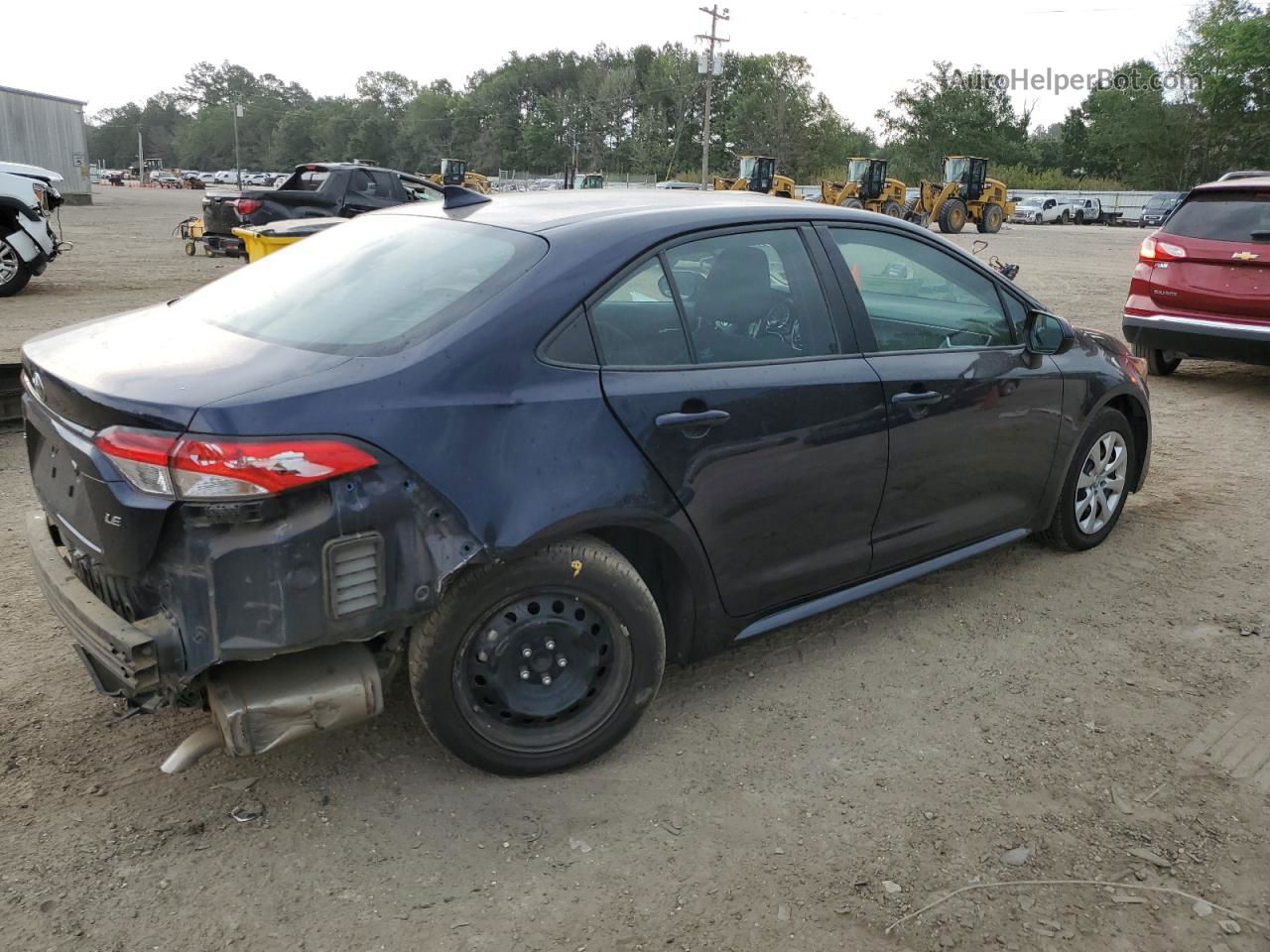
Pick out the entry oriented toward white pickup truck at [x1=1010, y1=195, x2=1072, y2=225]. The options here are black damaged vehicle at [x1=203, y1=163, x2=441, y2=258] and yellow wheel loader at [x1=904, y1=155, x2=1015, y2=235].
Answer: the black damaged vehicle

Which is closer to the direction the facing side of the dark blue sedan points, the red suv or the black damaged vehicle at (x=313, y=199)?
the red suv

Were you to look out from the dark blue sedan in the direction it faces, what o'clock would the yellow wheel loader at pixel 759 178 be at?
The yellow wheel loader is roughly at 11 o'clock from the dark blue sedan.

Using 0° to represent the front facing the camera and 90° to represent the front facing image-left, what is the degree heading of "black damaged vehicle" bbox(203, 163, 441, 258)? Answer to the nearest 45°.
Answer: approximately 225°

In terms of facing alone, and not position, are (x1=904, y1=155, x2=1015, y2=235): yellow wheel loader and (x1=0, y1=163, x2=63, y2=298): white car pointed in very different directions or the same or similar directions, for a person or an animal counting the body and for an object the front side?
very different directions

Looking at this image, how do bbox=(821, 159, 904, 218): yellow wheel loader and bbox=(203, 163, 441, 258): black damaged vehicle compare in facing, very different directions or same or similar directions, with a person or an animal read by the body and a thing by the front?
very different directions

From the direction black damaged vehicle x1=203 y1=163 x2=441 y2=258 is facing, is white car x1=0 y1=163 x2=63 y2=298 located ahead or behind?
behind

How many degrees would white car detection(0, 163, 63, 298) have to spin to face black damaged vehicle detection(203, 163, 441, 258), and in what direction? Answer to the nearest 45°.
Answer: approximately 45° to its left

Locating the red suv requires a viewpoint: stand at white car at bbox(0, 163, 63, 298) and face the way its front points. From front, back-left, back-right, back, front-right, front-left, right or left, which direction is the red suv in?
front-right

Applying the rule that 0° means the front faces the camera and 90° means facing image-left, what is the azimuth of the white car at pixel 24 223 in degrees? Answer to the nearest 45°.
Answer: approximately 270°

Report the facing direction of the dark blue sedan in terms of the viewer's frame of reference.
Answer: facing away from the viewer and to the right of the viewer
